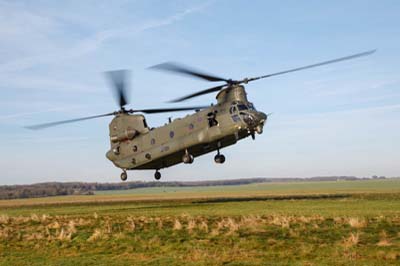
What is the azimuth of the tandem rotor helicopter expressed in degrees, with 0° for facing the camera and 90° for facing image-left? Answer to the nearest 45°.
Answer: approximately 315°
